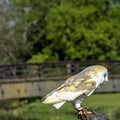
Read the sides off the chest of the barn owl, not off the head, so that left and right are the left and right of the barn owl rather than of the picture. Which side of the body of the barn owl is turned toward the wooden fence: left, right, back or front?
left

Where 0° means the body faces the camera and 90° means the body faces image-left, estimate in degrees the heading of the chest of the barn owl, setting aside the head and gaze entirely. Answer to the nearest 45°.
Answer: approximately 270°
